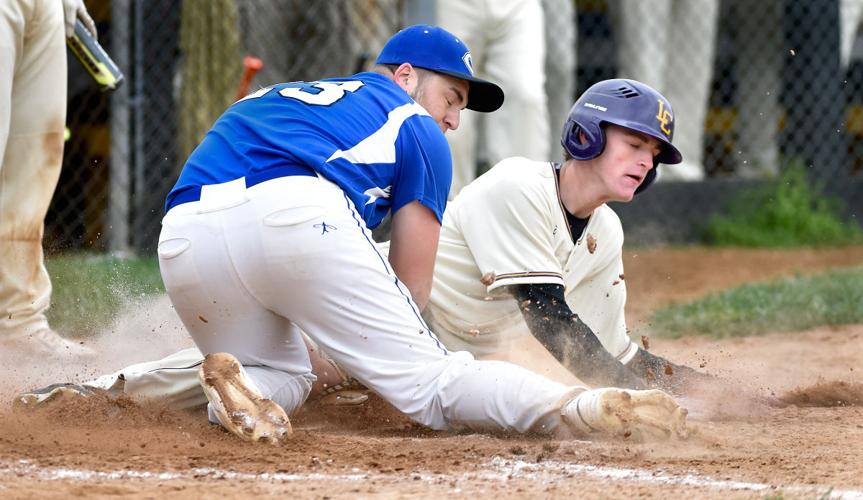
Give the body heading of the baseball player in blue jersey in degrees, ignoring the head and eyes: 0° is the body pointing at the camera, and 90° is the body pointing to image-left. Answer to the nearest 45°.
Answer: approximately 225°

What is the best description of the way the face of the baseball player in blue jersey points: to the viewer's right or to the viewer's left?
to the viewer's right
